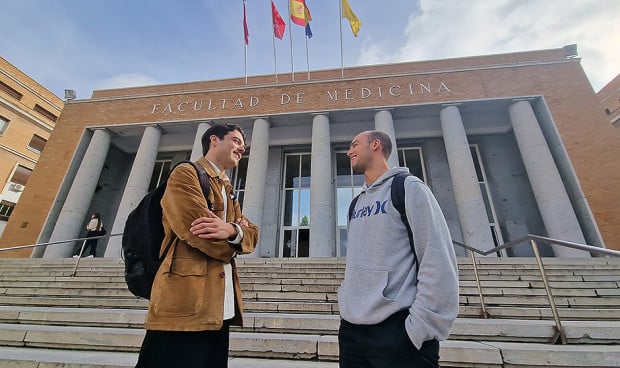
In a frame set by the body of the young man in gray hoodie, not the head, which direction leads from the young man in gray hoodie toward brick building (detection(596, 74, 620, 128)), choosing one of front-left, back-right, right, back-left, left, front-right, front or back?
back

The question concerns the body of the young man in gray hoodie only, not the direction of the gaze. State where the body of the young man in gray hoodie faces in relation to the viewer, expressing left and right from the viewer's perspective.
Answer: facing the viewer and to the left of the viewer

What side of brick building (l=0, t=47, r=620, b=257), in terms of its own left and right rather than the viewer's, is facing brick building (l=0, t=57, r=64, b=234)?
right

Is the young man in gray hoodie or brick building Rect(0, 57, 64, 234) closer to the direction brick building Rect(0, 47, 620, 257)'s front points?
the young man in gray hoodie

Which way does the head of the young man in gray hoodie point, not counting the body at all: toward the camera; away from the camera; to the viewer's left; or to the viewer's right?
to the viewer's left

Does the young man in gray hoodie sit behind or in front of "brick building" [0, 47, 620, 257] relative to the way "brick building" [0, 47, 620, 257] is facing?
in front

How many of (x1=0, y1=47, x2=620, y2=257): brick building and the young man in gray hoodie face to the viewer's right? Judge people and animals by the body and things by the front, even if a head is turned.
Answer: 0

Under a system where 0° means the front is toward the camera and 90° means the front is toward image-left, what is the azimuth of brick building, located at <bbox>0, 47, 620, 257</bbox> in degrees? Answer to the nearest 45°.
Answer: approximately 0°
